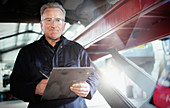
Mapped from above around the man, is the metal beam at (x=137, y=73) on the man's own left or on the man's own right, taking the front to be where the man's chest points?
on the man's own left

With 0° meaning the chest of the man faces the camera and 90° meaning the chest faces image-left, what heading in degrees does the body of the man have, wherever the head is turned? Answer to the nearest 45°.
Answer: approximately 0°
